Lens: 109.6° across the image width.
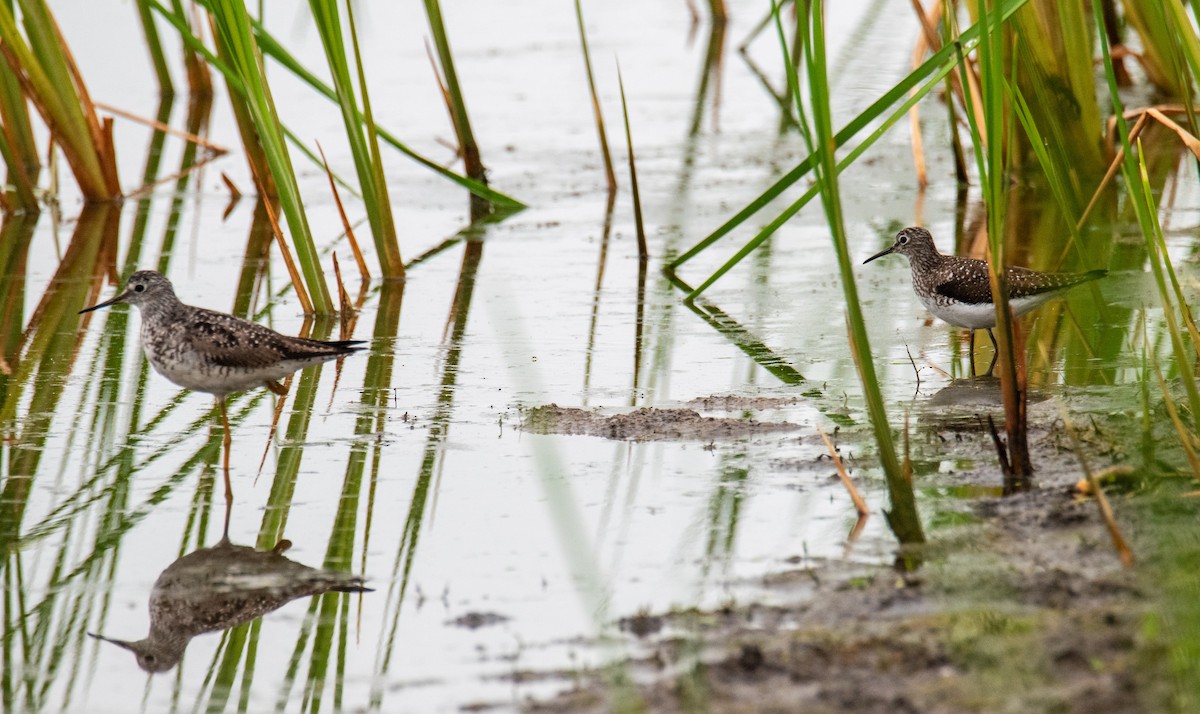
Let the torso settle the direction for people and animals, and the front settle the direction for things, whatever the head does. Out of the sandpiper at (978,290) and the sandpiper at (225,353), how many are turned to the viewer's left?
2

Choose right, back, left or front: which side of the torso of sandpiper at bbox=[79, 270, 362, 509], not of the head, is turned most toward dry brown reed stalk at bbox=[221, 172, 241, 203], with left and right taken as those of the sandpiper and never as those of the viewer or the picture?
right

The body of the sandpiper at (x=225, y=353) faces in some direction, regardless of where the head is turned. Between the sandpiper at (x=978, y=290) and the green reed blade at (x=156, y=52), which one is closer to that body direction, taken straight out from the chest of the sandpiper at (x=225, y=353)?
the green reed blade

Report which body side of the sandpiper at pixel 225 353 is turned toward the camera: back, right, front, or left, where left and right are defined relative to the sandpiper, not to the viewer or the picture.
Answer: left

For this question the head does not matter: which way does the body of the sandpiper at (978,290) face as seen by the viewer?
to the viewer's left

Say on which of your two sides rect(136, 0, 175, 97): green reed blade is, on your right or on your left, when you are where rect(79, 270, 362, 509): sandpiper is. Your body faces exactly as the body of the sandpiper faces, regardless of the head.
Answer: on your right
